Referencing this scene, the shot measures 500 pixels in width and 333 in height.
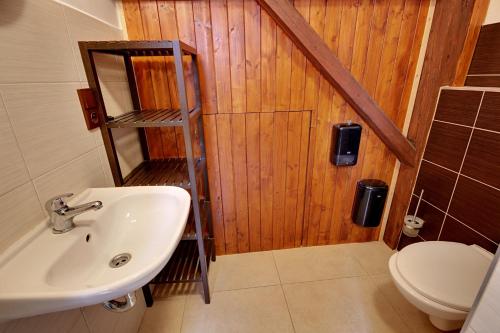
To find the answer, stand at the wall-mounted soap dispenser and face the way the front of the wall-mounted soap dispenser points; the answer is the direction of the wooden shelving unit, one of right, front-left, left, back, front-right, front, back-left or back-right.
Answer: front-right

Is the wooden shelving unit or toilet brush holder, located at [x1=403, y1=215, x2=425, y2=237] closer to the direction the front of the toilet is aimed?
the wooden shelving unit

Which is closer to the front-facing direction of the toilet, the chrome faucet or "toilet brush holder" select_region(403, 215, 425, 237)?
the chrome faucet

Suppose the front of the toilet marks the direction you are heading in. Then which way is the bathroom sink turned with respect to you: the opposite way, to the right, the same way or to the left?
the opposite way

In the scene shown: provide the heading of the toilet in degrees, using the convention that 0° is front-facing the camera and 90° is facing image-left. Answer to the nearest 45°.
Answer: approximately 45°

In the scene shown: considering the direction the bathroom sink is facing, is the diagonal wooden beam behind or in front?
in front

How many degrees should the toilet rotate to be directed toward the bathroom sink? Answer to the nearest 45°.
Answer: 0° — it already faces it

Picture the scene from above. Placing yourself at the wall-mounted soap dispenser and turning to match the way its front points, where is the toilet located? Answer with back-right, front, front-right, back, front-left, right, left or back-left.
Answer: front-left

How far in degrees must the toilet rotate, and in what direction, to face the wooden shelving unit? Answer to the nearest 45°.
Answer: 0° — it already faces it

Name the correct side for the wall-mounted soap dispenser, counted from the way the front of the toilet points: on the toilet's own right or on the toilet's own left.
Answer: on the toilet's own right

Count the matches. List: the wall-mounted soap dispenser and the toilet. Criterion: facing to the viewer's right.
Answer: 0

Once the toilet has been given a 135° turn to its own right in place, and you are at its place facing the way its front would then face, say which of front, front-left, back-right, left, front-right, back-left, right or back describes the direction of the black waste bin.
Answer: front-left

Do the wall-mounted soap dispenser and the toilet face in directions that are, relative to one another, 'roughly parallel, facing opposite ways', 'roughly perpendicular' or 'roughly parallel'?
roughly perpendicular
